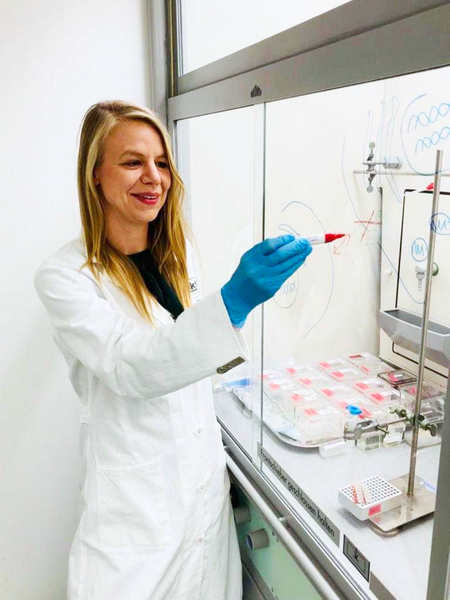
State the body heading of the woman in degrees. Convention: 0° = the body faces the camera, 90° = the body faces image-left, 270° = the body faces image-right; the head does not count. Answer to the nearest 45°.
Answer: approximately 315°

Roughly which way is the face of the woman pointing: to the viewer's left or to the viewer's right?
to the viewer's right
